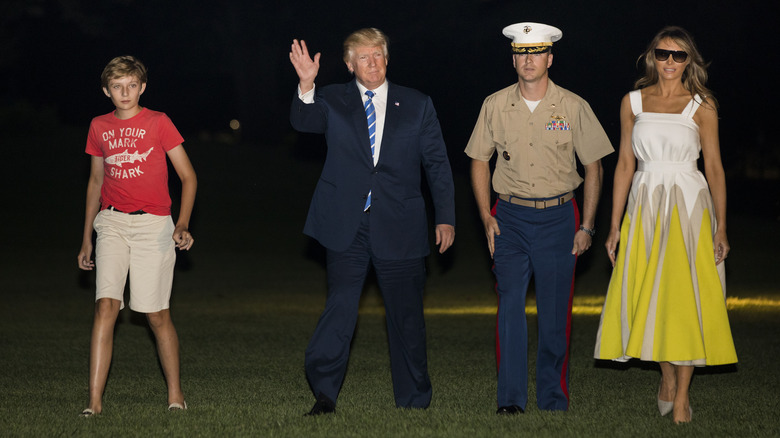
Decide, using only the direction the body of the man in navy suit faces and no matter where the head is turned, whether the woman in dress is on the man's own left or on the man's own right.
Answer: on the man's own left

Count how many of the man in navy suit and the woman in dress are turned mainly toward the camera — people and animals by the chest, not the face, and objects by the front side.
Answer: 2

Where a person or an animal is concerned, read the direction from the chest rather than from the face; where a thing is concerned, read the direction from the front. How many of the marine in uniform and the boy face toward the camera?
2

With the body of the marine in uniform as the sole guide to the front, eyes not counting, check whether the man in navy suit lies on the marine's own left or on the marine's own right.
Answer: on the marine's own right

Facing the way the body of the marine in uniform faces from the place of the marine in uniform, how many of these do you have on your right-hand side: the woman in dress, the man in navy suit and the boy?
2

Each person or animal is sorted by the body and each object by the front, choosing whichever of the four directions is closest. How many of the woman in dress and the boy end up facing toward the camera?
2

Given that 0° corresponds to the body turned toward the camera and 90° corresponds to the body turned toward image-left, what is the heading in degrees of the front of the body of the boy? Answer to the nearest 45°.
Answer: approximately 0°
